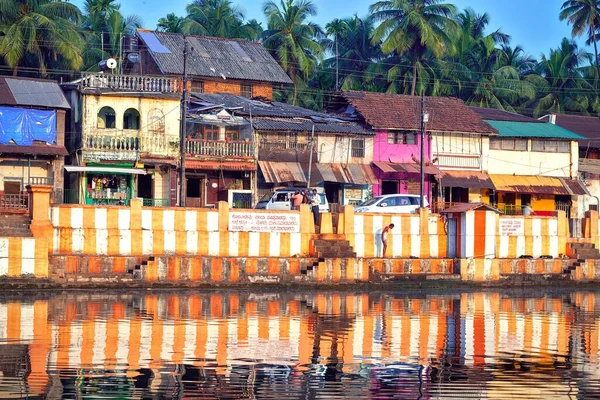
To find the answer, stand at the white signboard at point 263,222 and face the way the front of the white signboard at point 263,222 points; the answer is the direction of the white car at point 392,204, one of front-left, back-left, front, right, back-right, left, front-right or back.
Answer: back-left

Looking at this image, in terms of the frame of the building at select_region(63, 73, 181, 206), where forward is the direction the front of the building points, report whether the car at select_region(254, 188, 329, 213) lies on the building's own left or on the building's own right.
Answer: on the building's own left

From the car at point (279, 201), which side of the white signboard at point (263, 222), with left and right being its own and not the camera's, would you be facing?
back

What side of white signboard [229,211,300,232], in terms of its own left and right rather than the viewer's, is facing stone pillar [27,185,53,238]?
right

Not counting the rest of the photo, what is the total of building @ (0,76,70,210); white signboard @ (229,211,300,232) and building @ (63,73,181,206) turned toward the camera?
3

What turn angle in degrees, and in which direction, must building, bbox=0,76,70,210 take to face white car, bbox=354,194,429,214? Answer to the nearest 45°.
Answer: approximately 90° to its left

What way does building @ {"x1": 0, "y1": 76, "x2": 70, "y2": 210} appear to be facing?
toward the camera

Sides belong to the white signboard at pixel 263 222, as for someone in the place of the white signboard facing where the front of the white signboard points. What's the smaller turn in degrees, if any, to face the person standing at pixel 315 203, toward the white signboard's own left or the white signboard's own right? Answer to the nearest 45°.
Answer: approximately 135° to the white signboard's own left

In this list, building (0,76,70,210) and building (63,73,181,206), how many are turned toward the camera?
2

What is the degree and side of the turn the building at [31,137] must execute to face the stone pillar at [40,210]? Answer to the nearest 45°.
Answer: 0° — it already faces it

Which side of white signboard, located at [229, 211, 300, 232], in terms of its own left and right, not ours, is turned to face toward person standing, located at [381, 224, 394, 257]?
left

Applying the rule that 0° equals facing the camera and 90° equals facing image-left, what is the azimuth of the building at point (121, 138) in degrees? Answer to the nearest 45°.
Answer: approximately 0°
